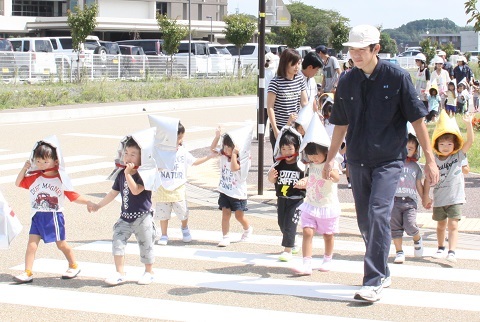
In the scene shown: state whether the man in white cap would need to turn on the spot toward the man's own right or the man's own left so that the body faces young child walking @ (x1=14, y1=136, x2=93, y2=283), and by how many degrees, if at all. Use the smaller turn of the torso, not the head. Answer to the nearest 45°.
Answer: approximately 45° to the man's own right

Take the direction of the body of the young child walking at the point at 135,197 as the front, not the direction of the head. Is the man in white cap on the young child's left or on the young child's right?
on the young child's left

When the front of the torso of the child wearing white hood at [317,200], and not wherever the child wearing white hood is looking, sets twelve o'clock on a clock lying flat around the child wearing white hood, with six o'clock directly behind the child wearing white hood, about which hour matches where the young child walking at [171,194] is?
The young child walking is roughly at 3 o'clock from the child wearing white hood.

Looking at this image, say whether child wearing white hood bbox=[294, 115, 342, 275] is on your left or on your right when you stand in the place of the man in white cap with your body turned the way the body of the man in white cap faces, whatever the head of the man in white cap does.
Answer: on your right

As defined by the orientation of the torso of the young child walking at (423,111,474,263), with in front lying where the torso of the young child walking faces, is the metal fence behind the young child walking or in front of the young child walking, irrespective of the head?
behind

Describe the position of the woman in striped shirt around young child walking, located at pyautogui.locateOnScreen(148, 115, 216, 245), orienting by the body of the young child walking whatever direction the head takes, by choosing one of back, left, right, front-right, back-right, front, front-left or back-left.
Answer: back

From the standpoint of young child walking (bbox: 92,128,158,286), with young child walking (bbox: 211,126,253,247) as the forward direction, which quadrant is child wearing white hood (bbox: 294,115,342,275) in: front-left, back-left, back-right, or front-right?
front-right

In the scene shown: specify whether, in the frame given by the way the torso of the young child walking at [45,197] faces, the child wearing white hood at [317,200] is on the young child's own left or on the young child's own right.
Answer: on the young child's own left

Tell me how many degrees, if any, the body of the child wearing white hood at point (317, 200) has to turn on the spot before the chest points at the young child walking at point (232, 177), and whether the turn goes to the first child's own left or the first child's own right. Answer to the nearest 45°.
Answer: approximately 90° to the first child's own right

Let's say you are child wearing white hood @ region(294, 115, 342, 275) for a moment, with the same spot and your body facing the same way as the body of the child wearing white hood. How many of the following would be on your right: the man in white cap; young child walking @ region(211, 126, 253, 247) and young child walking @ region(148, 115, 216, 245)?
2

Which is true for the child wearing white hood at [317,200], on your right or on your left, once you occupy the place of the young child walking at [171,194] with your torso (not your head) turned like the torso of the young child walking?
on your left

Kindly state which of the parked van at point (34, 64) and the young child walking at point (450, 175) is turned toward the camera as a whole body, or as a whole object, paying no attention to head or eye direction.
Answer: the young child walking

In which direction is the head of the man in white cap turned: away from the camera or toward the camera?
toward the camera

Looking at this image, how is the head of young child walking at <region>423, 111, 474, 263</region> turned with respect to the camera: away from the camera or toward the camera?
toward the camera

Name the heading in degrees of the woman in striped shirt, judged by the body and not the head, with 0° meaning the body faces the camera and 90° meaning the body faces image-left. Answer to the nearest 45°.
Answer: approximately 315°

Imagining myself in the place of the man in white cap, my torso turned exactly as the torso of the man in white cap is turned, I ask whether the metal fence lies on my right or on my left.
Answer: on my right
